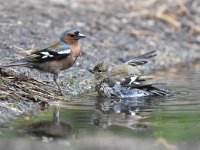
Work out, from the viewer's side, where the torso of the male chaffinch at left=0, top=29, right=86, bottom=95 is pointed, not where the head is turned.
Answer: to the viewer's right
